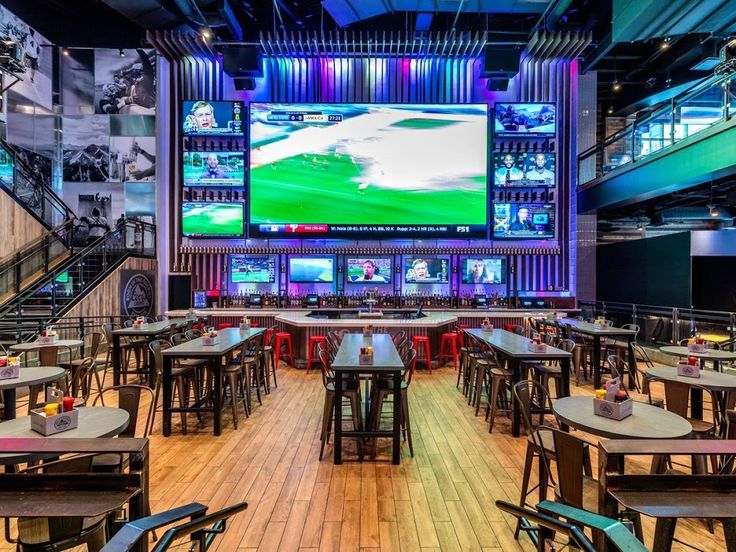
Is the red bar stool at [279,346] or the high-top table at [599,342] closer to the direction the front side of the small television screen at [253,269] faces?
the red bar stool

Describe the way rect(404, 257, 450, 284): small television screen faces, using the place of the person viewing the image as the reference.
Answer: facing the viewer

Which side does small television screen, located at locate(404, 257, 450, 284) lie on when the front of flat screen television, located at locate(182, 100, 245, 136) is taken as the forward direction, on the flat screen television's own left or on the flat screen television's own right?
on the flat screen television's own left

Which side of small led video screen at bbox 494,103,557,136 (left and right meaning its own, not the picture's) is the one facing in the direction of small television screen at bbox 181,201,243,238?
right

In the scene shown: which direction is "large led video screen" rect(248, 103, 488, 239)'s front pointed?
toward the camera

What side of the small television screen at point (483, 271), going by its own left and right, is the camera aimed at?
front

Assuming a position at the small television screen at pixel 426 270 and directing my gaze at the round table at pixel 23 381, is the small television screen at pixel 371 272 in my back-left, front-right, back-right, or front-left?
front-right

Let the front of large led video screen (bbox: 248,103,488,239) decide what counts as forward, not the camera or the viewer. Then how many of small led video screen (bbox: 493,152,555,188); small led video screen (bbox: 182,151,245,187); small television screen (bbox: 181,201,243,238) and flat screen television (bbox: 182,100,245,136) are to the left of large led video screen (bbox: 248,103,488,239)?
1

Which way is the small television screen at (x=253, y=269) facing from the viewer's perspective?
toward the camera

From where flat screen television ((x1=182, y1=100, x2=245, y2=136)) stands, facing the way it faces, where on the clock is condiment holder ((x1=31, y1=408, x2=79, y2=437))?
The condiment holder is roughly at 12 o'clock from the flat screen television.

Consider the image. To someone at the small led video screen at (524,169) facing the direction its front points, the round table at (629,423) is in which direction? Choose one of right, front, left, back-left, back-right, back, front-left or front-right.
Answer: front

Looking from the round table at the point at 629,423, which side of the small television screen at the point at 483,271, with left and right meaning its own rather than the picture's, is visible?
front
